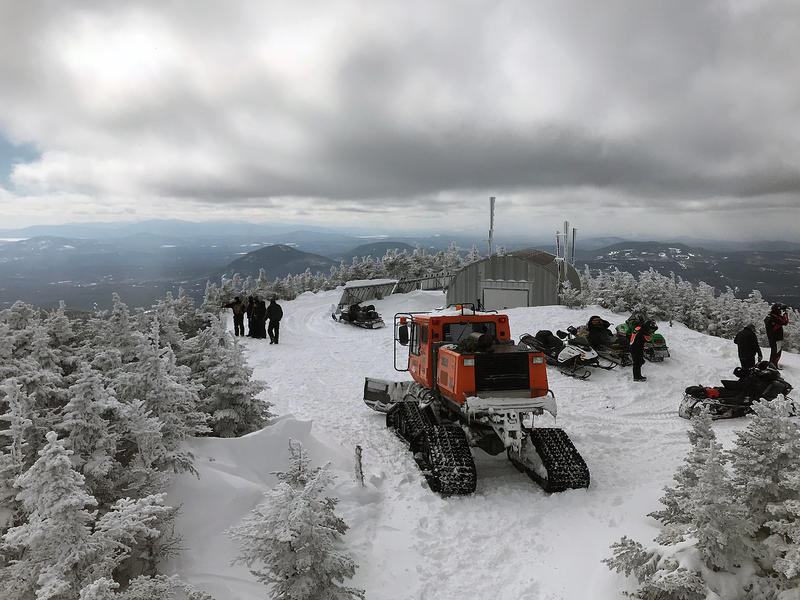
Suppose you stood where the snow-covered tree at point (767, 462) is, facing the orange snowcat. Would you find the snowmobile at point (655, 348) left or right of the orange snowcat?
right

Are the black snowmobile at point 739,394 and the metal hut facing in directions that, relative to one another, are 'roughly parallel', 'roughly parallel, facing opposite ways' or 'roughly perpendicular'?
roughly perpendicular

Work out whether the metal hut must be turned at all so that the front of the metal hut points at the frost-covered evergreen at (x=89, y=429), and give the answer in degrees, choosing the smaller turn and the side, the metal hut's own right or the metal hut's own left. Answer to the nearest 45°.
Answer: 0° — it already faces it

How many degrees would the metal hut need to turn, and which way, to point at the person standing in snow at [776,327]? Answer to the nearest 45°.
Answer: approximately 45° to its left

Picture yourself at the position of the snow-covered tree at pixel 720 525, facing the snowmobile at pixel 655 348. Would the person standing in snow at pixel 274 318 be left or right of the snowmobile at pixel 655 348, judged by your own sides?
left
